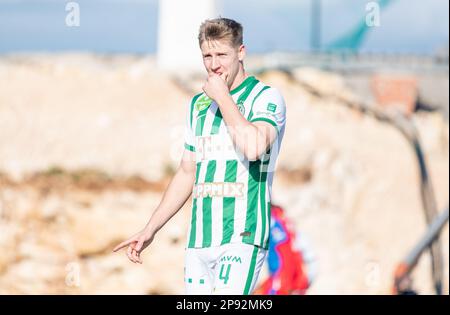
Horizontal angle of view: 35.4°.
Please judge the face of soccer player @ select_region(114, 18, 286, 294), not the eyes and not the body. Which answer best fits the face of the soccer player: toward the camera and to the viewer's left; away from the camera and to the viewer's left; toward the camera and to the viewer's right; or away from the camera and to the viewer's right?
toward the camera and to the viewer's left

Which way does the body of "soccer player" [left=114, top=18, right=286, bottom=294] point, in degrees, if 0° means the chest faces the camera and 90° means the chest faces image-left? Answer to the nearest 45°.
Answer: approximately 45°
